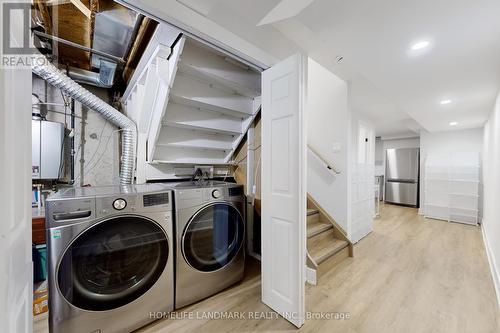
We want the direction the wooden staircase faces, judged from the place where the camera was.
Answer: facing the viewer and to the right of the viewer

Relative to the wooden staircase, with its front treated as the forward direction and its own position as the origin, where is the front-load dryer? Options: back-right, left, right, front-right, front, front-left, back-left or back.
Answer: right

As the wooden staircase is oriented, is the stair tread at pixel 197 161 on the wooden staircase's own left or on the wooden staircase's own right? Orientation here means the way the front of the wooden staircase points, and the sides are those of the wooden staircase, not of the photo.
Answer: on the wooden staircase's own right

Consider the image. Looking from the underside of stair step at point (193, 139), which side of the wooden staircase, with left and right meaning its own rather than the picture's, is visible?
right

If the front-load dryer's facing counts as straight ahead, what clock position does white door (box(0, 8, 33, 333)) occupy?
The white door is roughly at 2 o'clock from the front-load dryer.

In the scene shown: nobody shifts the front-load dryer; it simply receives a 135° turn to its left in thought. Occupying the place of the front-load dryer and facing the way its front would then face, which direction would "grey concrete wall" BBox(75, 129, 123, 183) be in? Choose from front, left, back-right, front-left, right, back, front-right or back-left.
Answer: front-left

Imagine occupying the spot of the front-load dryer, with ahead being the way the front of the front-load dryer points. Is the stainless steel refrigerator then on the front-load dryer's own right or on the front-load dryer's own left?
on the front-load dryer's own left

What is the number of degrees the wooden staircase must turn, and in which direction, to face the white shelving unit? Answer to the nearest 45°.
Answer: approximately 90° to its left
